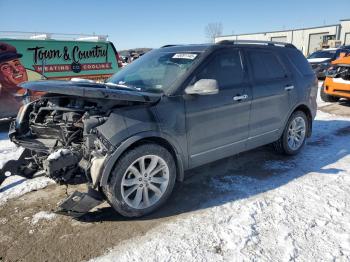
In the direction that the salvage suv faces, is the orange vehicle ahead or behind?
behind

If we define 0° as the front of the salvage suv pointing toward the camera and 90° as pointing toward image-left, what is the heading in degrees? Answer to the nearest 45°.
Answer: approximately 45°
